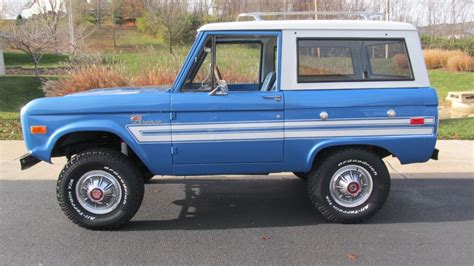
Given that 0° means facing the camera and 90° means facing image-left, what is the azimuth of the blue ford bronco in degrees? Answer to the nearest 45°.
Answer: approximately 90°

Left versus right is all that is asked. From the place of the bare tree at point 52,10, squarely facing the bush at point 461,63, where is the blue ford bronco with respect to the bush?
right

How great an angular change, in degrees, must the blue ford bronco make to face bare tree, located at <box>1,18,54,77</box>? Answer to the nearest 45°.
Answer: approximately 45° to its right

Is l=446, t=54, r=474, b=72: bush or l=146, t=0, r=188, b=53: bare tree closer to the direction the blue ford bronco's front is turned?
the bare tree

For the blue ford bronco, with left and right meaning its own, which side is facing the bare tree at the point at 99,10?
right

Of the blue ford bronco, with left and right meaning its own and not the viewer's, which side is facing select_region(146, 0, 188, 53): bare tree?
right

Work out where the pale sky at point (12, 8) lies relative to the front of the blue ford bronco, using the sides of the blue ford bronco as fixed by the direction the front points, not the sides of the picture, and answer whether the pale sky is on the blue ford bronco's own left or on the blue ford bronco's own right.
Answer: on the blue ford bronco's own right

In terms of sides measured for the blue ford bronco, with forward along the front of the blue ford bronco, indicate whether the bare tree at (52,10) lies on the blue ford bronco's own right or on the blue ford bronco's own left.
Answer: on the blue ford bronco's own right
